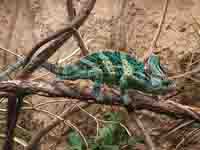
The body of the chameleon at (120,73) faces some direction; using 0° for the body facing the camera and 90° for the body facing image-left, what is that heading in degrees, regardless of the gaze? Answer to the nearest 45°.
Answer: approximately 270°
